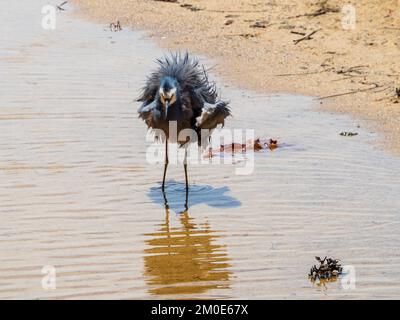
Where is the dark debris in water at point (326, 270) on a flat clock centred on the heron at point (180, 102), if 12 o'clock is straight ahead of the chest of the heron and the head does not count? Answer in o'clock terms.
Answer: The dark debris in water is roughly at 11 o'clock from the heron.

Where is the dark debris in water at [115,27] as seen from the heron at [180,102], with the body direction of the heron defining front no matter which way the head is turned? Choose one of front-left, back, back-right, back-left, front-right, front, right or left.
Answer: back

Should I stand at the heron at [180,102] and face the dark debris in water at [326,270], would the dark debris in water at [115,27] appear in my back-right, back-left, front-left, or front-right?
back-left

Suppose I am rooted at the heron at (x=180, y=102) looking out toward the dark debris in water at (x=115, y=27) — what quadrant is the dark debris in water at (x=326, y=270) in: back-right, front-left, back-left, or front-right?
back-right

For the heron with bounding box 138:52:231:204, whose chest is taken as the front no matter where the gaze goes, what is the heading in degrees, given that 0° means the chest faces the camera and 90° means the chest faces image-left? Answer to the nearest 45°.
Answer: approximately 0°
